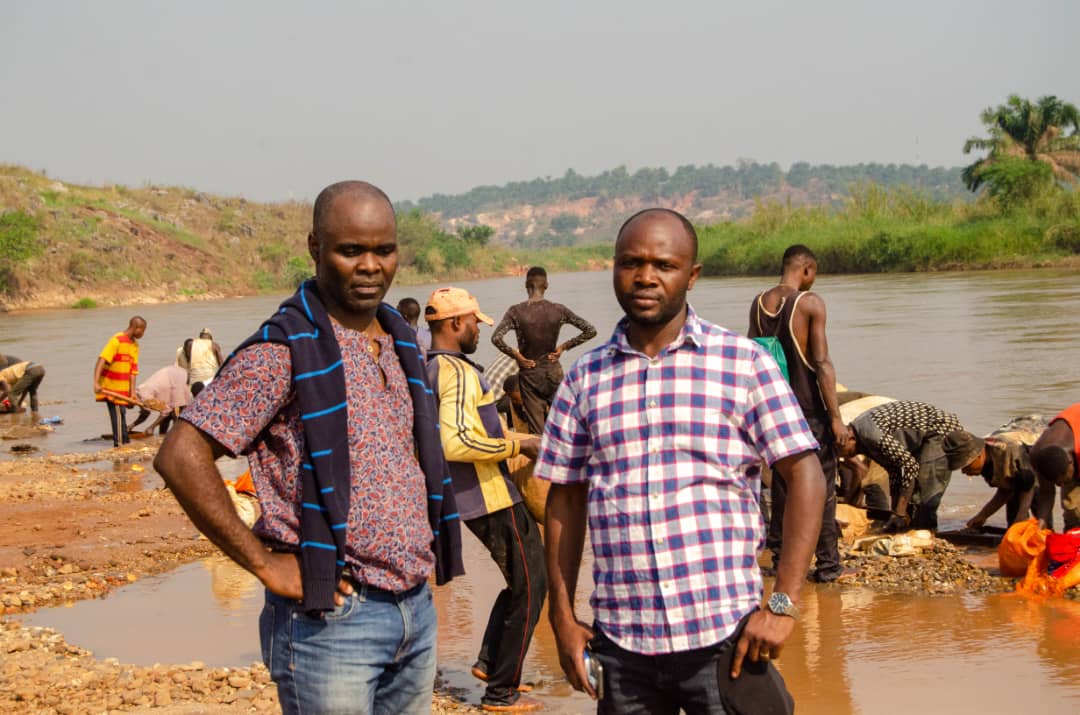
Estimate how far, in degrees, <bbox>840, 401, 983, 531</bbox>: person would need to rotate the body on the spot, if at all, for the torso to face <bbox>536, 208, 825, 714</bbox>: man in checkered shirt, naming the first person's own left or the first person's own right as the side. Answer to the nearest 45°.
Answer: approximately 90° to the first person's own left

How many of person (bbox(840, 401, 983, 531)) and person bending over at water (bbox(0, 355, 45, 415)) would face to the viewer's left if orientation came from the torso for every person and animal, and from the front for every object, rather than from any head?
2

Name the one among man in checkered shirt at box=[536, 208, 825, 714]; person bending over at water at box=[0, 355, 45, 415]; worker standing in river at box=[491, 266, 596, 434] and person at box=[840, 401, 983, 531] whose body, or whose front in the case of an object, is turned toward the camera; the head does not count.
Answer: the man in checkered shirt

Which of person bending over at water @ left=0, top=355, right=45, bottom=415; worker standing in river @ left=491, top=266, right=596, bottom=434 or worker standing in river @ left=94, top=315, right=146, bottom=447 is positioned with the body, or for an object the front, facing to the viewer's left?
the person bending over at water

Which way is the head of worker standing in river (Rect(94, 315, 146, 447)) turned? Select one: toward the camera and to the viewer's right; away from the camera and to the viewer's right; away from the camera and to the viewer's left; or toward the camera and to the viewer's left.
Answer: toward the camera and to the viewer's right

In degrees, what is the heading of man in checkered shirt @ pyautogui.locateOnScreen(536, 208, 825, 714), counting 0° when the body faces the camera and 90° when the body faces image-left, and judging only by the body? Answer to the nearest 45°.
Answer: approximately 0°

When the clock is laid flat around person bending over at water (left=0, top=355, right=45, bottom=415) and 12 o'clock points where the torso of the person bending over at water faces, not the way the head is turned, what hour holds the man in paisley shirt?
The man in paisley shirt is roughly at 9 o'clock from the person bending over at water.

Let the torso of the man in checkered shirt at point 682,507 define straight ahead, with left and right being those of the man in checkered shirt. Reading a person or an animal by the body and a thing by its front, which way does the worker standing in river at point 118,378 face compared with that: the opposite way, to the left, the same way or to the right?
to the left

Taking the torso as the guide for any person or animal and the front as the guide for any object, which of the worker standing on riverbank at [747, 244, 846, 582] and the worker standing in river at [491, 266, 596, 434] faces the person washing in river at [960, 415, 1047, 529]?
the worker standing on riverbank at [747, 244, 846, 582]

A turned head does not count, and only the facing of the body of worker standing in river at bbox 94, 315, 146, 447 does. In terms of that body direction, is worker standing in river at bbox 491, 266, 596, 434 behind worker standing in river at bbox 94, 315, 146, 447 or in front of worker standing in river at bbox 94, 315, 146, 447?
in front

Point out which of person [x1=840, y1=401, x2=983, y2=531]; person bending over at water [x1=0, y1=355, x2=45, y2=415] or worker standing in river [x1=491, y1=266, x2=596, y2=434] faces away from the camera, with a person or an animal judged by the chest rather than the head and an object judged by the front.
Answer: the worker standing in river

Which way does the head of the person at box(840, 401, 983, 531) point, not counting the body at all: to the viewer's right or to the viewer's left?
to the viewer's left

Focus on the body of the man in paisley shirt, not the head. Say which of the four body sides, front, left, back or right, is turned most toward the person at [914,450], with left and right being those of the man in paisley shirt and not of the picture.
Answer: left

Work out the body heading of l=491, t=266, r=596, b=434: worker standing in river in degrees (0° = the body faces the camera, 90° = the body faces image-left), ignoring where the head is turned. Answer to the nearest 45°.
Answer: approximately 180°
